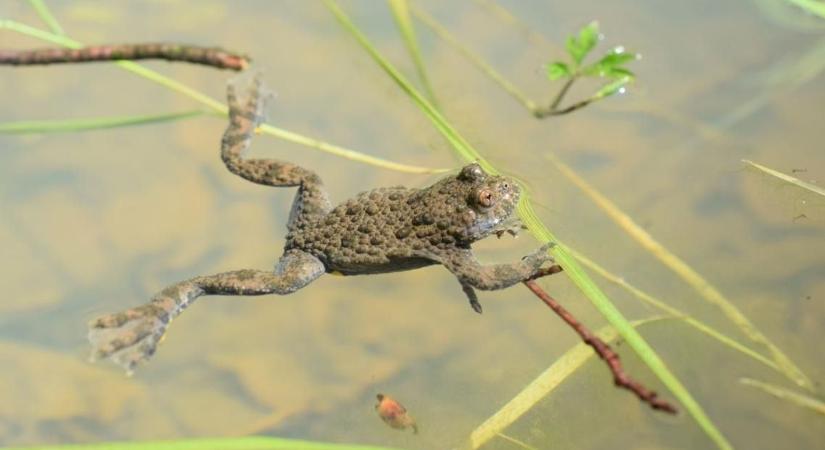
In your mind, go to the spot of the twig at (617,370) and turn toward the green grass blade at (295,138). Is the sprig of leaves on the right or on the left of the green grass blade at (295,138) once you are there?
right

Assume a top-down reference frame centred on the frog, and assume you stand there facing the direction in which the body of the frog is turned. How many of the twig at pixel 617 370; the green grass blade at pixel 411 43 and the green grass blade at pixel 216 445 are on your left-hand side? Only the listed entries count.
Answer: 1

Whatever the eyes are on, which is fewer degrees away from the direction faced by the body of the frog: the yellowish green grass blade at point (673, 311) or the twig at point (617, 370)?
the yellowish green grass blade

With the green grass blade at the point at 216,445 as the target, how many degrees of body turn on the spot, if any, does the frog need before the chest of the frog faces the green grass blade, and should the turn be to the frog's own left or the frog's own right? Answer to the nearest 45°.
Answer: approximately 90° to the frog's own right

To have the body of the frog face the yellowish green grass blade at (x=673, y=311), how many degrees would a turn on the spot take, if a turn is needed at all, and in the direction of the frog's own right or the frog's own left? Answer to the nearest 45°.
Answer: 0° — it already faces it

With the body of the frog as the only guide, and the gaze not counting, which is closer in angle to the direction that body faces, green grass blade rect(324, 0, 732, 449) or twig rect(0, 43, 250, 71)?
the green grass blade

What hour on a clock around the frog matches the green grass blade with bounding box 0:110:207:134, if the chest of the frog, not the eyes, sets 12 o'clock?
The green grass blade is roughly at 7 o'clock from the frog.

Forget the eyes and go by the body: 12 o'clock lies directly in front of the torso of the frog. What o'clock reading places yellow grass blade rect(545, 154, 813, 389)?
The yellow grass blade is roughly at 12 o'clock from the frog.

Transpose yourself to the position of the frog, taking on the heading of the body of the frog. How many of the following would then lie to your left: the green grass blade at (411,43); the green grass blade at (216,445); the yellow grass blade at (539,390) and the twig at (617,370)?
1

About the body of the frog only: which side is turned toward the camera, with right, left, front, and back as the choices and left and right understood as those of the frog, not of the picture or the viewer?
right

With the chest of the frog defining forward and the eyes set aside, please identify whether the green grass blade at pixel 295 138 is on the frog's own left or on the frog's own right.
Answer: on the frog's own left

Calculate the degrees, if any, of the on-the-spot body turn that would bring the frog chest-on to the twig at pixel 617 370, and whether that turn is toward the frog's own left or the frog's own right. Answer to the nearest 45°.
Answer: approximately 45° to the frog's own right

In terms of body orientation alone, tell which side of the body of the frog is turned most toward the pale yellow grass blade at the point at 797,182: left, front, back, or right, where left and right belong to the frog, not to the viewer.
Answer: front

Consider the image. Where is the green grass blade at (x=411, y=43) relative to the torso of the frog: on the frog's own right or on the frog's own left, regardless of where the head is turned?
on the frog's own left
